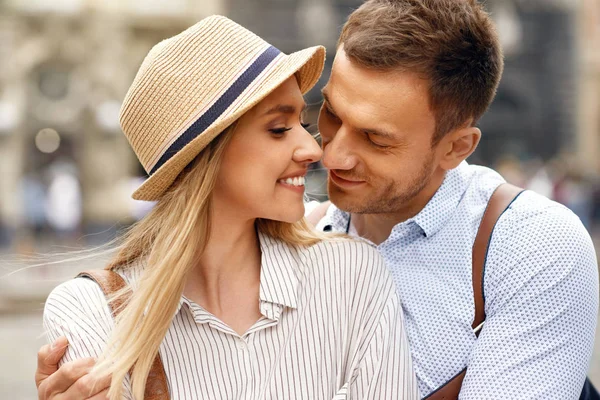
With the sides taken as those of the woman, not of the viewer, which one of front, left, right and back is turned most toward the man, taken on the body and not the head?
left

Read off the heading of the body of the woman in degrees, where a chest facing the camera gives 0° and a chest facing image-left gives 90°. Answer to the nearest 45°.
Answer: approximately 0°

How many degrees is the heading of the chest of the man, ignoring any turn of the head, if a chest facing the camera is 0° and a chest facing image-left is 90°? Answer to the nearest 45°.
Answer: approximately 45°

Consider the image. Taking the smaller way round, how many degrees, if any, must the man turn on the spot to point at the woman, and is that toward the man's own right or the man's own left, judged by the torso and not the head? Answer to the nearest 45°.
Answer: approximately 45° to the man's own right

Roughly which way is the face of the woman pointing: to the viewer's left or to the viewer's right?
to the viewer's right
